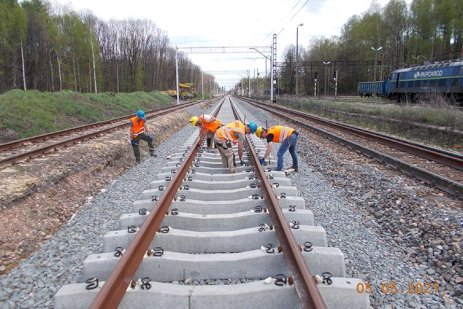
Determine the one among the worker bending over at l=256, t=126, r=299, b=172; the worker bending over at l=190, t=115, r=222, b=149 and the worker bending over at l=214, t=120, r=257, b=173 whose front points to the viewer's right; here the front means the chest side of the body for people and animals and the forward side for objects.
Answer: the worker bending over at l=214, t=120, r=257, b=173

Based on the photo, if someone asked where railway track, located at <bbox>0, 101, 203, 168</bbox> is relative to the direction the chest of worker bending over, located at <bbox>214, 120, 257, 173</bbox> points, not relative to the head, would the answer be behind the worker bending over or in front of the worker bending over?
behind

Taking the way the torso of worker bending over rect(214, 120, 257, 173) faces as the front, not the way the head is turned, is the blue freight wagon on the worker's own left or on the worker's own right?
on the worker's own left

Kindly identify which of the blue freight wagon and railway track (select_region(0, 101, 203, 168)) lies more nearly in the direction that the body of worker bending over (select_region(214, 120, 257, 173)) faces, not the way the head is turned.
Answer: the blue freight wagon

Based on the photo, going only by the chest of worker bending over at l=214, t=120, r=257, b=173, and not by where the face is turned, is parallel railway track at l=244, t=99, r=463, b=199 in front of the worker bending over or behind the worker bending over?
in front

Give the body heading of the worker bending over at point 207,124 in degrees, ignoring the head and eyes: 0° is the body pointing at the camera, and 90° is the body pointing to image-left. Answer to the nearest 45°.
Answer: approximately 90°

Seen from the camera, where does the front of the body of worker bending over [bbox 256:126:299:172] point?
to the viewer's left

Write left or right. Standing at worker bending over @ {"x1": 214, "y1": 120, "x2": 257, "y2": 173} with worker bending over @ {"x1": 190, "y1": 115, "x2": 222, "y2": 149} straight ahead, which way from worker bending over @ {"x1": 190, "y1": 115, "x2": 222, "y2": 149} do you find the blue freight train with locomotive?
right

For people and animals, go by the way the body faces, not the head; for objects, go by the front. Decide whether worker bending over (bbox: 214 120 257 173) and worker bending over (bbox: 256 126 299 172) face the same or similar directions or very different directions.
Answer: very different directions

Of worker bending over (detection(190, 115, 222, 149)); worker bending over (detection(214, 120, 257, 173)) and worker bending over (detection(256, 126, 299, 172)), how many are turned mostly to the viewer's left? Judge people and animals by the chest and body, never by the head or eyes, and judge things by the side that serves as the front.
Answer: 2

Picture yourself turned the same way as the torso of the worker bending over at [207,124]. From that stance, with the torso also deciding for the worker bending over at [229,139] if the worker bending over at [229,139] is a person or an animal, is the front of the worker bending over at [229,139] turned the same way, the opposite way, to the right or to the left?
the opposite way

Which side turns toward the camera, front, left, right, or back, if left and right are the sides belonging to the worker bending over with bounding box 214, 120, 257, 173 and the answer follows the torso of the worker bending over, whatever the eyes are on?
right
